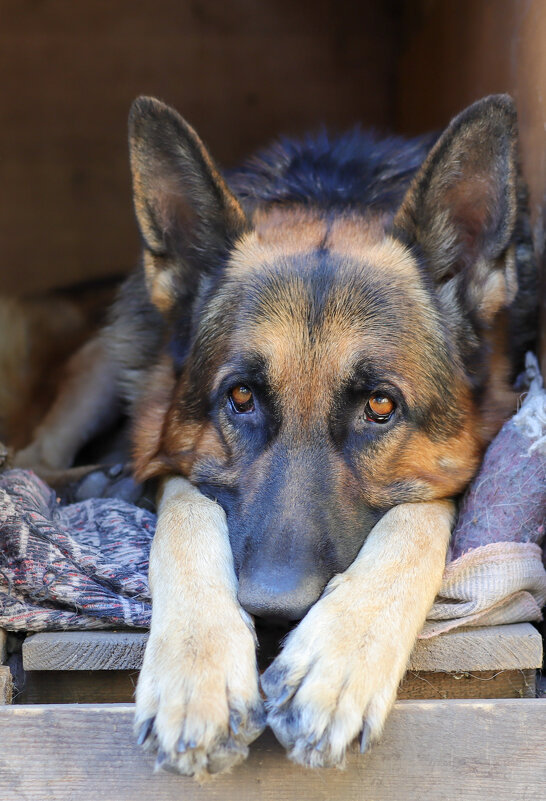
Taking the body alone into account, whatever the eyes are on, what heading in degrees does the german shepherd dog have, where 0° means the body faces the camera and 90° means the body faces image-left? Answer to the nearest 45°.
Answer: approximately 0°

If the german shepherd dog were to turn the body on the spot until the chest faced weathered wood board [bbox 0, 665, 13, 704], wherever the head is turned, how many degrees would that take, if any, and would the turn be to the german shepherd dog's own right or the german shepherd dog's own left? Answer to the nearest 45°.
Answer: approximately 45° to the german shepherd dog's own right

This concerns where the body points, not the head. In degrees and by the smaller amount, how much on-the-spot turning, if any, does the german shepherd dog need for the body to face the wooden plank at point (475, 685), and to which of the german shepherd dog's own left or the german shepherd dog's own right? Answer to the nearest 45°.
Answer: approximately 45° to the german shepherd dog's own left
